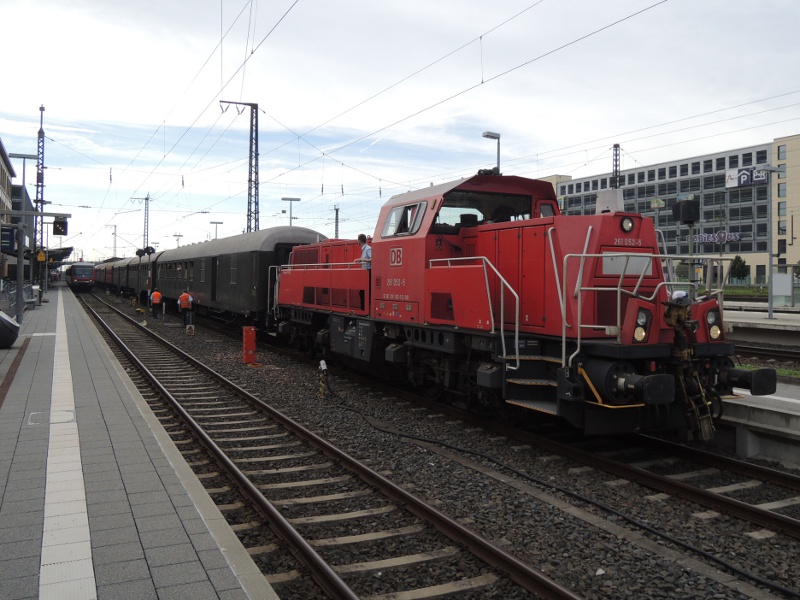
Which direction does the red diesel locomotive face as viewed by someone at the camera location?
facing the viewer and to the right of the viewer

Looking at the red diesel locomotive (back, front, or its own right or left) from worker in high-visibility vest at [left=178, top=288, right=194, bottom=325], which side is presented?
back

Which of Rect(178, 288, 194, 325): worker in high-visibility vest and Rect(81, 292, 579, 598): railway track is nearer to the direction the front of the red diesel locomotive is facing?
the railway track

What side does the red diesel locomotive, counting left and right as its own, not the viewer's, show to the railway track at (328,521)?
right
